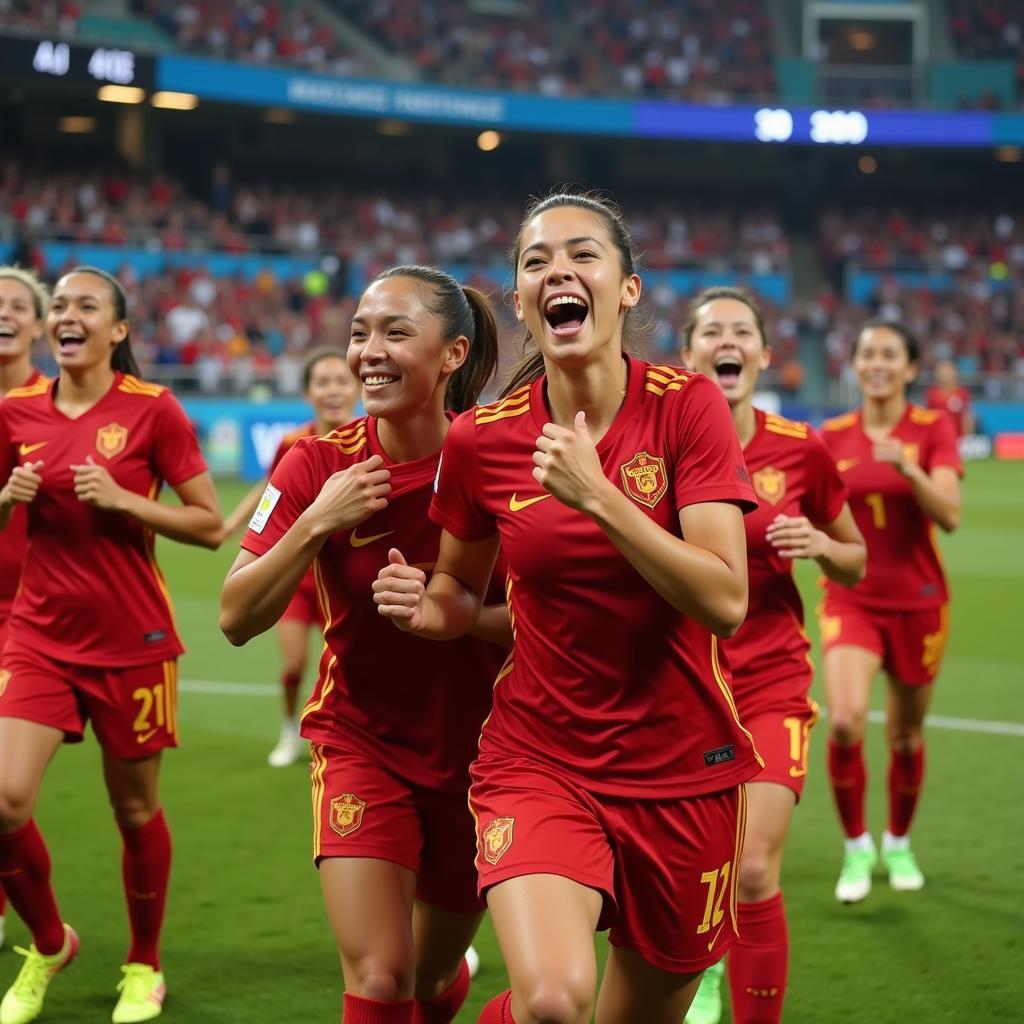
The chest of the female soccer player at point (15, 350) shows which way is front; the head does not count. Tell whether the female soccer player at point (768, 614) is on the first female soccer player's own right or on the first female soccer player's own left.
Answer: on the first female soccer player's own left

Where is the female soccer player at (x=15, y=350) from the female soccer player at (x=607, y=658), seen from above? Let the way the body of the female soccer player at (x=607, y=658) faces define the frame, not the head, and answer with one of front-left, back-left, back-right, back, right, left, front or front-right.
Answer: back-right

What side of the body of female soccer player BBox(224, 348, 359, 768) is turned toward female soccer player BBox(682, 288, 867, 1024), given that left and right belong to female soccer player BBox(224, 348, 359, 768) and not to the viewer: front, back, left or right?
front

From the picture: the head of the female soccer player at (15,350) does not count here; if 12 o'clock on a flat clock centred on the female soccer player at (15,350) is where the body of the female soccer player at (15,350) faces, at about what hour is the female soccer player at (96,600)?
the female soccer player at (96,600) is roughly at 10 o'clock from the female soccer player at (15,350).

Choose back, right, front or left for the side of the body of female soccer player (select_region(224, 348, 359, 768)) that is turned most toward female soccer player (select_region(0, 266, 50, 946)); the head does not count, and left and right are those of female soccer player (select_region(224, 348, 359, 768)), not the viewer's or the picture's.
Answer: front

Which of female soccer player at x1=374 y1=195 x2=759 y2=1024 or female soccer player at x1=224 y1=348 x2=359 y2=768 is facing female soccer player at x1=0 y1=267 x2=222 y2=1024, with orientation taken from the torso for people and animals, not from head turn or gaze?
female soccer player at x1=224 y1=348 x2=359 y2=768
